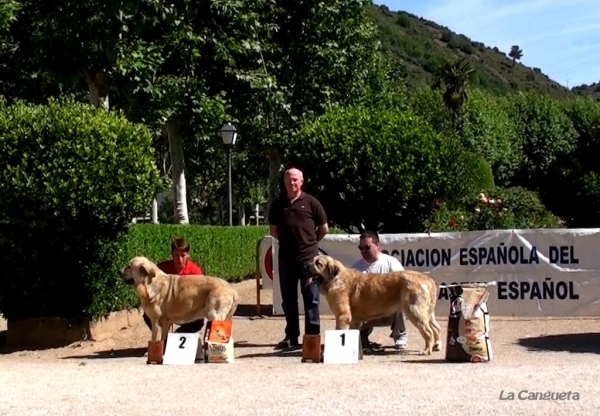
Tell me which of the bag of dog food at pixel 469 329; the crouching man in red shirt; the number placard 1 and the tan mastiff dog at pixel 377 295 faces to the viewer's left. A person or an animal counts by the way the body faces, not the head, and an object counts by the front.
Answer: the tan mastiff dog

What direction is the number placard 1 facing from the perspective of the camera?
toward the camera

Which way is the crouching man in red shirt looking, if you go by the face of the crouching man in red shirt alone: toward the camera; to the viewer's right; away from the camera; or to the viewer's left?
toward the camera

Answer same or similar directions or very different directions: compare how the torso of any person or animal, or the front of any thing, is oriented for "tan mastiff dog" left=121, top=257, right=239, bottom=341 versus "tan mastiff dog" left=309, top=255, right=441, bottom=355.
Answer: same or similar directions

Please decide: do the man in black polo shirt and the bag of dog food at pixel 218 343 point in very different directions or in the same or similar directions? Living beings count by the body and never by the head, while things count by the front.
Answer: same or similar directions

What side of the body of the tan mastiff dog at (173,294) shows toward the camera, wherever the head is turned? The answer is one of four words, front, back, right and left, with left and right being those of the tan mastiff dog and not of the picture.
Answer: left

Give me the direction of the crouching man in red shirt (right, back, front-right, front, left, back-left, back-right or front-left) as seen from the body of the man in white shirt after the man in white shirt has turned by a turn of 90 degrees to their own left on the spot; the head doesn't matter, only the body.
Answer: back-right

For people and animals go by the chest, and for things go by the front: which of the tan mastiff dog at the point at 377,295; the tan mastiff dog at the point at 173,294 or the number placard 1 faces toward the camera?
the number placard 1

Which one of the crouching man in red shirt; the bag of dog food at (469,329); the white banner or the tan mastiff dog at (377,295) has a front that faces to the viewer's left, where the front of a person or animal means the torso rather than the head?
the tan mastiff dog

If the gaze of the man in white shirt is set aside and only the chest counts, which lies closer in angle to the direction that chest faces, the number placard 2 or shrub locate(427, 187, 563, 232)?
the number placard 2

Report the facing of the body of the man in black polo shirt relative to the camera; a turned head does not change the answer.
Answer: toward the camera

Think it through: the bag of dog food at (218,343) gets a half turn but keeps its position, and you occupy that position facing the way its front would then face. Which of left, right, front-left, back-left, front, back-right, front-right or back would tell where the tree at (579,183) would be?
front-right

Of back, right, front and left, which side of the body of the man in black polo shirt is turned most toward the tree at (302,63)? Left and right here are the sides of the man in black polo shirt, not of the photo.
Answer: back
